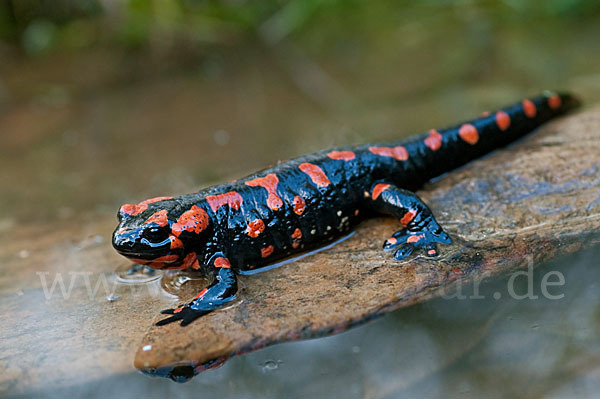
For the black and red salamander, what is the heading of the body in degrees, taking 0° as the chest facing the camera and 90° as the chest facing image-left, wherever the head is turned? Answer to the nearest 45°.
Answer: approximately 45°
